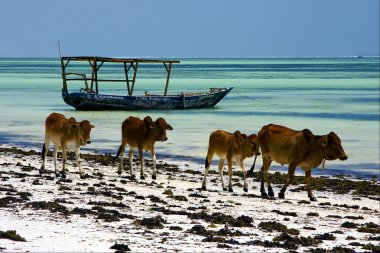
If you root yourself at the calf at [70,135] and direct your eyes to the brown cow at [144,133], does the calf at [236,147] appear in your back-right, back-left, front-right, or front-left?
front-right

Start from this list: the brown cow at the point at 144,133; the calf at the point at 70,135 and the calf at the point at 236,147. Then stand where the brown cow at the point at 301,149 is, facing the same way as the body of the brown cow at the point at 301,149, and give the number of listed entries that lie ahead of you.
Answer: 0

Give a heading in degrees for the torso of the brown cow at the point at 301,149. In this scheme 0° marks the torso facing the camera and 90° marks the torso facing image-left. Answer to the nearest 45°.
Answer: approximately 270°

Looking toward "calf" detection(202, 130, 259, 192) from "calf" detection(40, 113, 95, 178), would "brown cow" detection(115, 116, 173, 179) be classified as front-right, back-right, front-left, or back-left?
front-left

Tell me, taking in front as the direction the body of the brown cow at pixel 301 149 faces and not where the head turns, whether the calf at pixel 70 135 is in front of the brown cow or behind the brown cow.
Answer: behind

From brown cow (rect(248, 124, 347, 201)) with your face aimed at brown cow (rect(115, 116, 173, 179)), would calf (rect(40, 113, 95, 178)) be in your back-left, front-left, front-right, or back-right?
front-left

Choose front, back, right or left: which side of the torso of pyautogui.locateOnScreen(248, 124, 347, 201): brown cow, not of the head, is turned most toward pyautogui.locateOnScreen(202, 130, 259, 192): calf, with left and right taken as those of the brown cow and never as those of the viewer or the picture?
back

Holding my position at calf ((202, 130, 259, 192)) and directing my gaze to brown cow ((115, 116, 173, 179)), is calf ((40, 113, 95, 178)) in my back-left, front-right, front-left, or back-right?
front-left

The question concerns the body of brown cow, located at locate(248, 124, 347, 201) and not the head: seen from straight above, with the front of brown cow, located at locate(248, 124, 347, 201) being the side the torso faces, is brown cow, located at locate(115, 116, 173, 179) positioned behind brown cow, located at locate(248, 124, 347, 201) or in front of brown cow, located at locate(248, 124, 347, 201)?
behind
